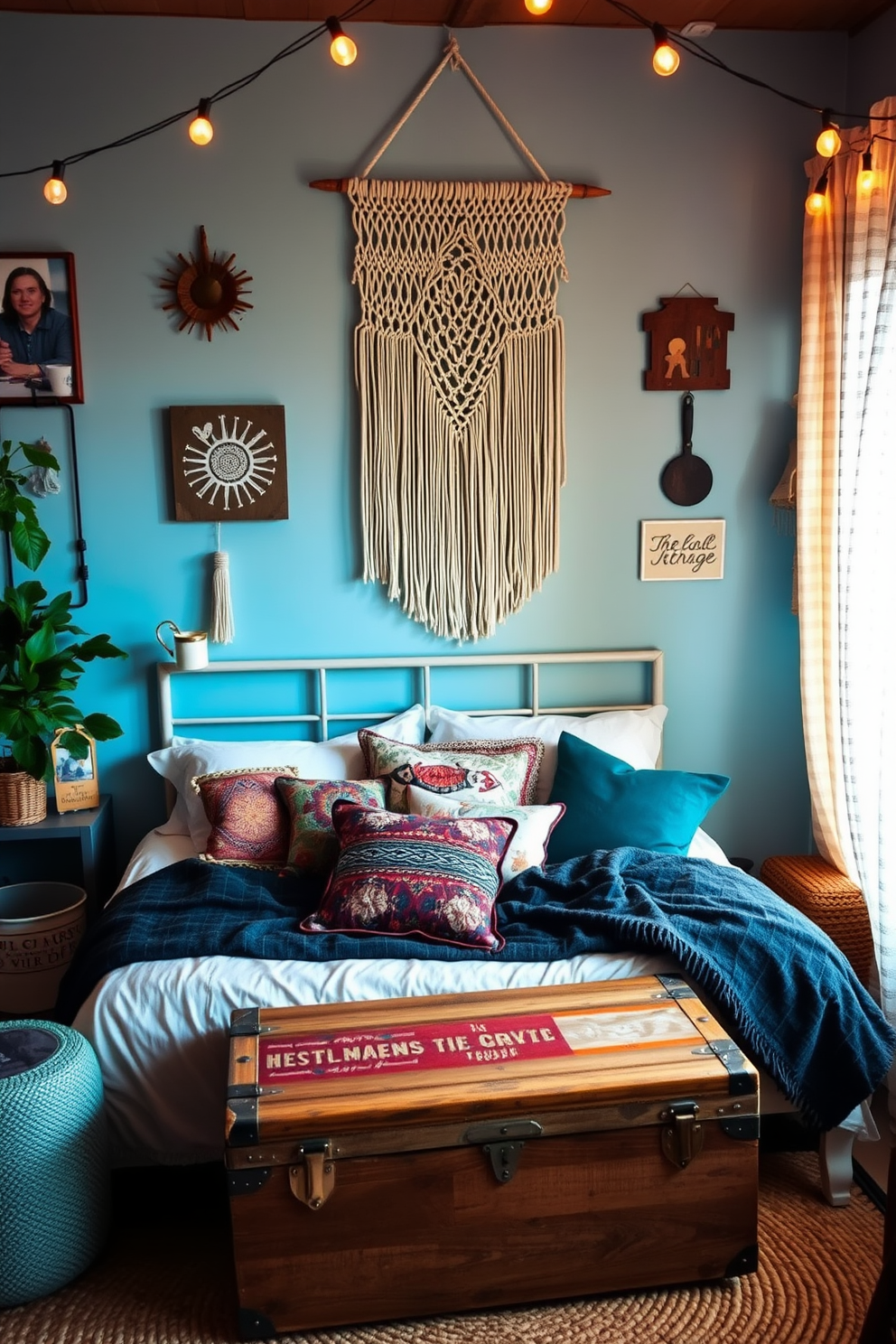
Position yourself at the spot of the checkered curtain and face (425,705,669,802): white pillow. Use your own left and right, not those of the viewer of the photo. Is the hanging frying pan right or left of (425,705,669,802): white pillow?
right

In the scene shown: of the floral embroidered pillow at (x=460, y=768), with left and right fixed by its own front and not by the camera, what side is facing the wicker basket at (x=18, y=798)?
right

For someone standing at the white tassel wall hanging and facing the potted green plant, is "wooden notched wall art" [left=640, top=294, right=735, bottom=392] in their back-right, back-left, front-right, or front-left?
back-left

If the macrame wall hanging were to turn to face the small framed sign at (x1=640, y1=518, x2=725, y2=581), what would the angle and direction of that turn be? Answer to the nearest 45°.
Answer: approximately 90° to its left

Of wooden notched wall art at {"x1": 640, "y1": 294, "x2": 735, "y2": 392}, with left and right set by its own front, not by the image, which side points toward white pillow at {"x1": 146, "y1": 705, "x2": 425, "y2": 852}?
right

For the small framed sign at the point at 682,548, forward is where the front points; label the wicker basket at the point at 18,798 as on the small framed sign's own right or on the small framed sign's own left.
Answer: on the small framed sign's own right

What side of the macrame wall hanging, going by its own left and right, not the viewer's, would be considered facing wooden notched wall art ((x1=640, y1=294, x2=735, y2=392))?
left

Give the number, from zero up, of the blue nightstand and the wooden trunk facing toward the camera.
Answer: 2

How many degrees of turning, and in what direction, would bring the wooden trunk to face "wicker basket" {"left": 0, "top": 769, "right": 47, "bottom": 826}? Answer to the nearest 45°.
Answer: approximately 135° to its right

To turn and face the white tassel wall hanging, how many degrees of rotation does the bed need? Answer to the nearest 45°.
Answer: approximately 135° to its right
